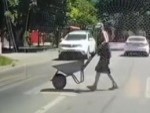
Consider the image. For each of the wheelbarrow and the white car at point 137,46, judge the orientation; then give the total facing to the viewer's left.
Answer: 1

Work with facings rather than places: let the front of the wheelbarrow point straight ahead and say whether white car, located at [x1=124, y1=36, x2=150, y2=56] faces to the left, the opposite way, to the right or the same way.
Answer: to the right

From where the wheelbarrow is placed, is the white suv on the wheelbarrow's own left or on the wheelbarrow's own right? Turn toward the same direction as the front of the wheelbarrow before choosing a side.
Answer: on the wheelbarrow's own right

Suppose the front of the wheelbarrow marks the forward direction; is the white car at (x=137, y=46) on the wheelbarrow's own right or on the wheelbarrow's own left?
on the wheelbarrow's own right

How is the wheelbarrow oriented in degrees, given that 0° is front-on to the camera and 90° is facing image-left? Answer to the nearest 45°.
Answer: approximately 90°

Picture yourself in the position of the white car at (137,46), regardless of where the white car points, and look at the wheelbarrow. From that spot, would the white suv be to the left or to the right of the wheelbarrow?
right
